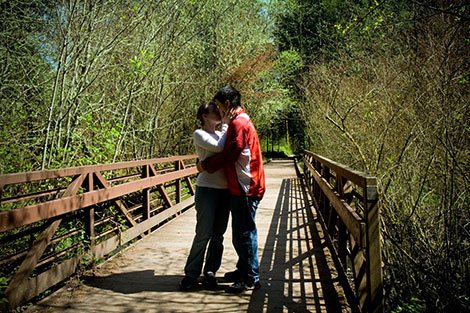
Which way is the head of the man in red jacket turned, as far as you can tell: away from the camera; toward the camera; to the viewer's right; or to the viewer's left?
to the viewer's left

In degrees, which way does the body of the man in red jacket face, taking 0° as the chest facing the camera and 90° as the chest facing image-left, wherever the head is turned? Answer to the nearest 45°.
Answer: approximately 90°

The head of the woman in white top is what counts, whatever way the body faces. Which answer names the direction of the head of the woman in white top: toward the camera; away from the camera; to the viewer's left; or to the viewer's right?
to the viewer's right
